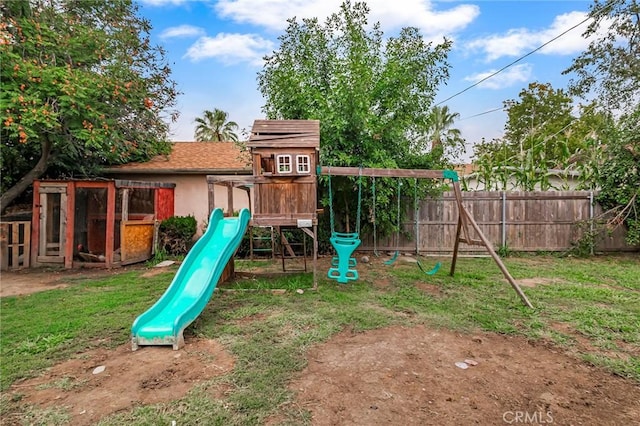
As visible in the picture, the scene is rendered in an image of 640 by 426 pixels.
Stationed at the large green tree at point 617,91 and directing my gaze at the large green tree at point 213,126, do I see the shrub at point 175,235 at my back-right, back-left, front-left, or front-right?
front-left

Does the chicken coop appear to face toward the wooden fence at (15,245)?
no

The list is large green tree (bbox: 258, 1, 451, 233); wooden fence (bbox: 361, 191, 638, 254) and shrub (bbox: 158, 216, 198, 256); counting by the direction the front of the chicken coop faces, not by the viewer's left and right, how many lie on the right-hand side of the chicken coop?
0

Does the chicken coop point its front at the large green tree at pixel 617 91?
no

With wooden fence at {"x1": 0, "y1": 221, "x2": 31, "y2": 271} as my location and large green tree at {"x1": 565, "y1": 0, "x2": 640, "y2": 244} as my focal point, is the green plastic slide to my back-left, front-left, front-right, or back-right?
front-right

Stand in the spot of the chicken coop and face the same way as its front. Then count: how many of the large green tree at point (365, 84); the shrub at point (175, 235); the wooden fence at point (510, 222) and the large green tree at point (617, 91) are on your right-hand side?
0

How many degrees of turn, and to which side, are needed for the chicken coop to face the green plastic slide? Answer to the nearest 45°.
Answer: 0° — it already faces it

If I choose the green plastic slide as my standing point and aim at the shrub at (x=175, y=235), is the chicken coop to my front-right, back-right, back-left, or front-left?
front-left

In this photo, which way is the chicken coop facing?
toward the camera

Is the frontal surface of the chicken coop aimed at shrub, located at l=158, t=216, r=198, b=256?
no

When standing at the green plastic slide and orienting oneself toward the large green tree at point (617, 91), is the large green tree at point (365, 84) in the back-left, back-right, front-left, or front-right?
front-left

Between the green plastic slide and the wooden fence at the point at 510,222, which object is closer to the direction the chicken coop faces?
the green plastic slide

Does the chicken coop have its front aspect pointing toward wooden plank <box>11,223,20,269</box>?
no

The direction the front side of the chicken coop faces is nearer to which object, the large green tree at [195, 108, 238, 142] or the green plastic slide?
the green plastic slide
